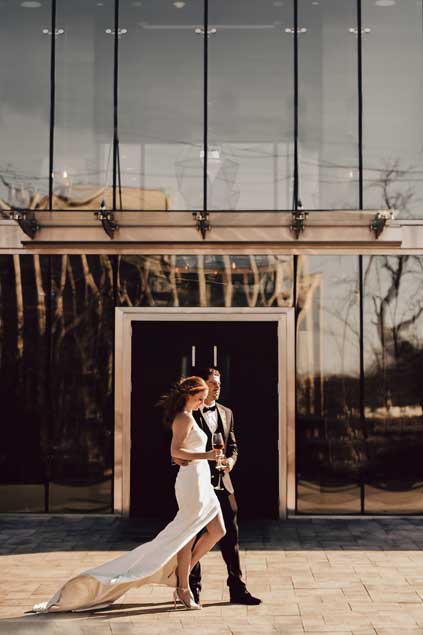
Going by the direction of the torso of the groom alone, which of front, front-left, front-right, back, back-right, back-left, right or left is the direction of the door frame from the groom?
back

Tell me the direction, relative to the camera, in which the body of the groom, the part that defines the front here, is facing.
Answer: toward the camera

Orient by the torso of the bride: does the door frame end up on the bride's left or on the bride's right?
on the bride's left

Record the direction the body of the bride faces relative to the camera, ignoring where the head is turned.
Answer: to the viewer's right

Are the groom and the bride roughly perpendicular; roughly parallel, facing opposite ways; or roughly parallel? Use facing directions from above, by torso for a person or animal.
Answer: roughly parallel

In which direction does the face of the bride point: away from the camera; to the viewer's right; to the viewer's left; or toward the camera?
to the viewer's right
